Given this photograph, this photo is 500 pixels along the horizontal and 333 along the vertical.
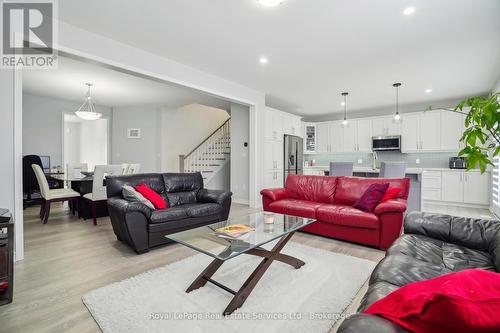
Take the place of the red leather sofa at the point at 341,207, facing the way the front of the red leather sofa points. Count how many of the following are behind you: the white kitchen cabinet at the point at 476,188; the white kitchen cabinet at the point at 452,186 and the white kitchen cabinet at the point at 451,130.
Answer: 3

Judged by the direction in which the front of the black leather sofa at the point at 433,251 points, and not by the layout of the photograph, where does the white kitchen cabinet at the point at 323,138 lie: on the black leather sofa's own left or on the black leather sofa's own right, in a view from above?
on the black leather sofa's own right

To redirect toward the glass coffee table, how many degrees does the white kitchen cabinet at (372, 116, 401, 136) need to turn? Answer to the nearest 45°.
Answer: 0° — it already faces it

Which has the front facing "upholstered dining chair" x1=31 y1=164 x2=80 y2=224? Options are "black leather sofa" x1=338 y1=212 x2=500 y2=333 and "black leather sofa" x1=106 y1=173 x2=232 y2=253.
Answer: "black leather sofa" x1=338 y1=212 x2=500 y2=333

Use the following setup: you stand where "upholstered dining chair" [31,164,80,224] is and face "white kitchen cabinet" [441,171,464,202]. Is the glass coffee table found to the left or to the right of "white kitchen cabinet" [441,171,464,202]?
right

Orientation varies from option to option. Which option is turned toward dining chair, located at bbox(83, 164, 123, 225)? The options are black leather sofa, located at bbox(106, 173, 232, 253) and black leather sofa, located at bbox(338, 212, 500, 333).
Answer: black leather sofa, located at bbox(338, 212, 500, 333)
